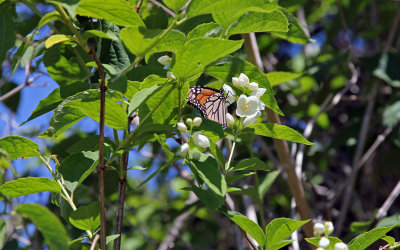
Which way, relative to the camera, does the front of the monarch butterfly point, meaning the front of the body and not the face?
to the viewer's right

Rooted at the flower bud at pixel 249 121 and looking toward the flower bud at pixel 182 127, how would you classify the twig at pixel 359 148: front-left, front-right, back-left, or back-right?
back-right
